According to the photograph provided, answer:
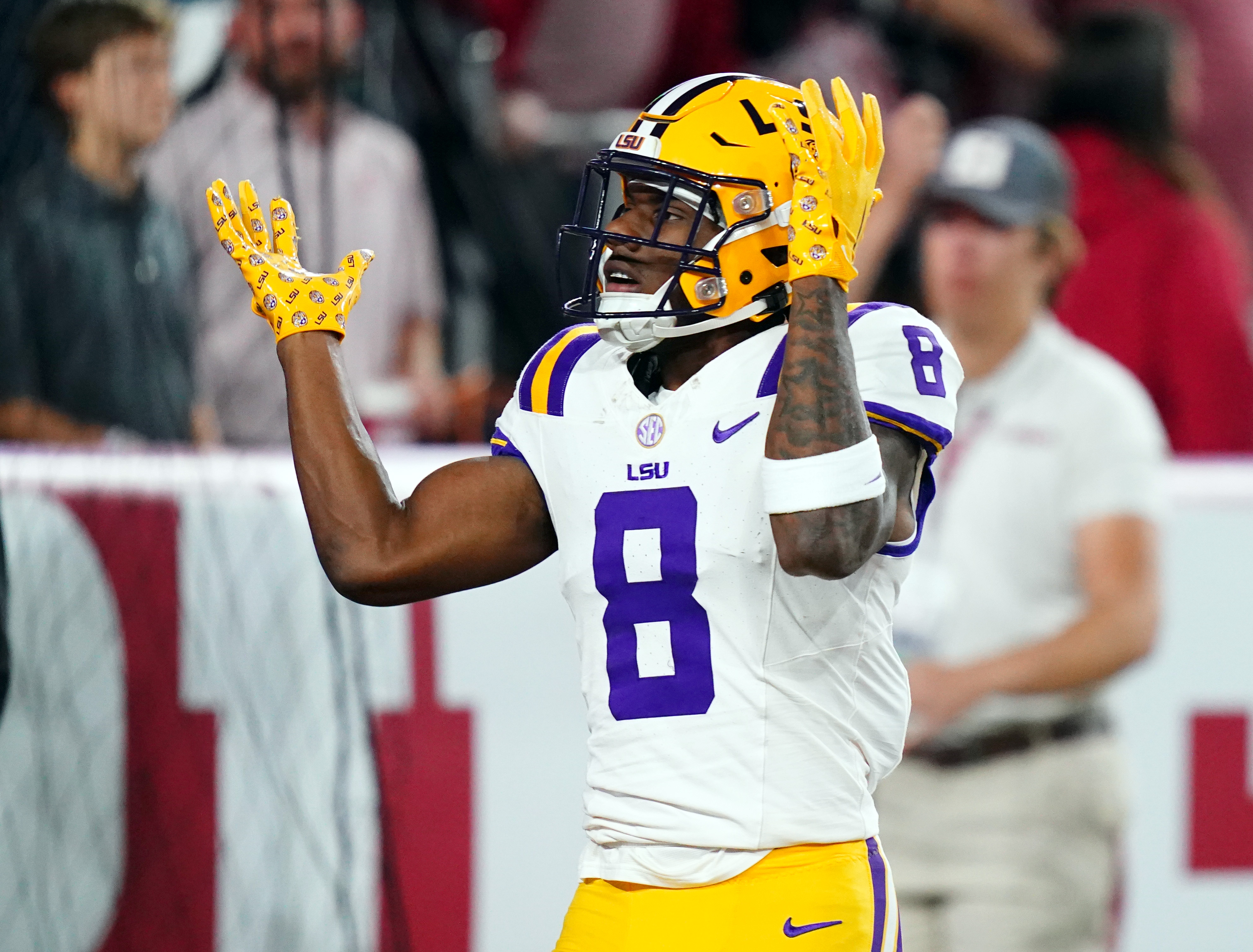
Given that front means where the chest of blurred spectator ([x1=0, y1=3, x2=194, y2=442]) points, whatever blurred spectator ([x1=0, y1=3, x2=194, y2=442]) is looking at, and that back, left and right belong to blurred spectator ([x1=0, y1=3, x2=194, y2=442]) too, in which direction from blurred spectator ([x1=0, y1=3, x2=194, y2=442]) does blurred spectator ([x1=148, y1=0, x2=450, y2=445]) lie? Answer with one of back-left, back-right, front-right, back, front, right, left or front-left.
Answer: left

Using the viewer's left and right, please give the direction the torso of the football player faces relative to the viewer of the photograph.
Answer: facing the viewer and to the left of the viewer

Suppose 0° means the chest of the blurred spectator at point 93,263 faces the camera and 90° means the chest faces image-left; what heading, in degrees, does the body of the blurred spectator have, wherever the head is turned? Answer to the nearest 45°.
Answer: approximately 315°

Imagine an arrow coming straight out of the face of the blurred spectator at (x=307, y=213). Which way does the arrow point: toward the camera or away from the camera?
toward the camera

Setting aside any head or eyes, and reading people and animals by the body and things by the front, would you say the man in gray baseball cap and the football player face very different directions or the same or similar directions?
same or similar directions

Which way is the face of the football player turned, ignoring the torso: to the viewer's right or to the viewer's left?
to the viewer's left

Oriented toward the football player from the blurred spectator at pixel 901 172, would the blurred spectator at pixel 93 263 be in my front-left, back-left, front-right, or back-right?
front-right

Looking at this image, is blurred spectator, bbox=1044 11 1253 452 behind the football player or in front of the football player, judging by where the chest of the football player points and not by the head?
behind

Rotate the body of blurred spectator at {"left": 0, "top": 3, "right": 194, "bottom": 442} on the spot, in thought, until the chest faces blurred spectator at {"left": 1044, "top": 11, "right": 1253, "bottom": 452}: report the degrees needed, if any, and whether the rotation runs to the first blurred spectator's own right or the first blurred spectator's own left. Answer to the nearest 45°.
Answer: approximately 45° to the first blurred spectator's own left

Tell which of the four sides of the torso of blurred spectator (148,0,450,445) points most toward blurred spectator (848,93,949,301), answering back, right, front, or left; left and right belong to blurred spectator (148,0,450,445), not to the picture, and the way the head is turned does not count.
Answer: left

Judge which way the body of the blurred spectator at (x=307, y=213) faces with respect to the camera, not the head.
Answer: toward the camera

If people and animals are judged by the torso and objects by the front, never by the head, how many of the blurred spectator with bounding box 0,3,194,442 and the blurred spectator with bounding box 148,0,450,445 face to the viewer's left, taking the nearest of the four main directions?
0

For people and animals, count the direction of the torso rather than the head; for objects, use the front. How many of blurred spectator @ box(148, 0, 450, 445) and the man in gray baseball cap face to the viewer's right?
0

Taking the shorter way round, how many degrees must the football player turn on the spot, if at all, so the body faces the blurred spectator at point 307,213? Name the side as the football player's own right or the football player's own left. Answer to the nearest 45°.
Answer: approximately 135° to the football player's own right

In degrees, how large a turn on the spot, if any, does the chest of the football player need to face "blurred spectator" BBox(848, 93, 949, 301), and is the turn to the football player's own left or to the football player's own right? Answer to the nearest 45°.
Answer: approximately 135° to the football player's own right
